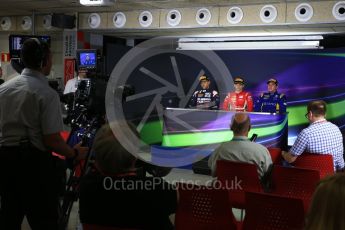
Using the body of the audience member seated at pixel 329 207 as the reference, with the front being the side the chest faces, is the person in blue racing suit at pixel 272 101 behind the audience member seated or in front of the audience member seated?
in front

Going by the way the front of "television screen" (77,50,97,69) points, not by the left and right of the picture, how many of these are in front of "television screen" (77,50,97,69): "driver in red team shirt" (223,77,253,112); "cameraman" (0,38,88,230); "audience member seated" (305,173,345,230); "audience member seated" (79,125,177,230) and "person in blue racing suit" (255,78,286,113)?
3

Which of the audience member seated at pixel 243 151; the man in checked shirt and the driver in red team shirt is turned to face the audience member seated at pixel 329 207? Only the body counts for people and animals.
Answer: the driver in red team shirt

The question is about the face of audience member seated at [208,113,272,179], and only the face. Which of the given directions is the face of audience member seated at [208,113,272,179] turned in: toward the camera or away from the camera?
away from the camera

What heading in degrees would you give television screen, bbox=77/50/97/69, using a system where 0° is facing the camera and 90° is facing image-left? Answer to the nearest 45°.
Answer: approximately 0°

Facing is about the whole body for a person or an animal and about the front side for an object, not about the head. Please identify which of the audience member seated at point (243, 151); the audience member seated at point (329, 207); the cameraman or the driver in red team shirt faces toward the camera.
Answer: the driver in red team shirt

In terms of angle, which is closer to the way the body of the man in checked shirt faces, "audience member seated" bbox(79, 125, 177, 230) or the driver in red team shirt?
the driver in red team shirt

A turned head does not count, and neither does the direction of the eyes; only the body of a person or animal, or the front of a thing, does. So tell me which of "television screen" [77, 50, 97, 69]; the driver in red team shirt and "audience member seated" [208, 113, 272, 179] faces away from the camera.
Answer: the audience member seated

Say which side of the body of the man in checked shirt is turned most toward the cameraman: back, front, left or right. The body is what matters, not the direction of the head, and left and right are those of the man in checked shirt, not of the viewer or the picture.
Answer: left

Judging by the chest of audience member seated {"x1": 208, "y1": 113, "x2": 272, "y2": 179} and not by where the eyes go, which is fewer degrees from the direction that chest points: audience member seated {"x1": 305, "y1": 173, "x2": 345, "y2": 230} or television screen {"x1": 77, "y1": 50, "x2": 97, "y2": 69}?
the television screen

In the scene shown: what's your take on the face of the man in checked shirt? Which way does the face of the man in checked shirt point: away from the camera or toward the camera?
away from the camera

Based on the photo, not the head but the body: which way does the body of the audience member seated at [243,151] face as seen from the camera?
away from the camera

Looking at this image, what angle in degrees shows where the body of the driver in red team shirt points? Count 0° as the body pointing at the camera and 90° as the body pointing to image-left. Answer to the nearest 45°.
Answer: approximately 0°

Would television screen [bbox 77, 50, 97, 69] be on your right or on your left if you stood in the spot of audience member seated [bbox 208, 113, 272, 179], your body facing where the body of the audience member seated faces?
on your left

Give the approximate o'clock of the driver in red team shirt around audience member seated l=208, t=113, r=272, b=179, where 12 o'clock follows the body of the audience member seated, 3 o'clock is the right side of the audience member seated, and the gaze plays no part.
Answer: The driver in red team shirt is roughly at 12 o'clock from the audience member seated.

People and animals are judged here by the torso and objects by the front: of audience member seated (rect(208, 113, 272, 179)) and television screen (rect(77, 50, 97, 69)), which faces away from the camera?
the audience member seated

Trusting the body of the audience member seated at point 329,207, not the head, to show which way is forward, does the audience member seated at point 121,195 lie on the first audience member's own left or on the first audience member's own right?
on the first audience member's own left

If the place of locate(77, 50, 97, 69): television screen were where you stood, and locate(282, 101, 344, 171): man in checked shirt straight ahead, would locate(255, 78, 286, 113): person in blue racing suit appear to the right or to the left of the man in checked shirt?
left

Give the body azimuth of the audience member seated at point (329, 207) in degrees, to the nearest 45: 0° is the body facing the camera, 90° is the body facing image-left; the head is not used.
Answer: approximately 180°

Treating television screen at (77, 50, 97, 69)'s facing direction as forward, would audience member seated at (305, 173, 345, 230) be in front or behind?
in front
